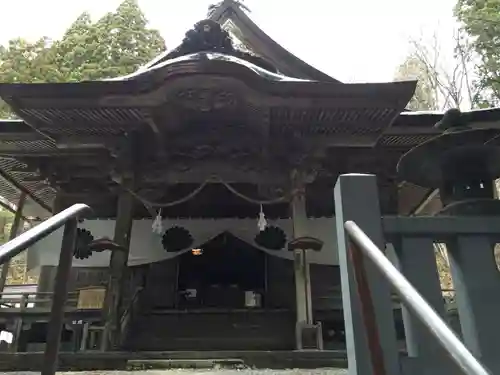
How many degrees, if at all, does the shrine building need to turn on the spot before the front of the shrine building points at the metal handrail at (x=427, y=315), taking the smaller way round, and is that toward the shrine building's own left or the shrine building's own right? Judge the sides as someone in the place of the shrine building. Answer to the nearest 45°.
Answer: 0° — it already faces it

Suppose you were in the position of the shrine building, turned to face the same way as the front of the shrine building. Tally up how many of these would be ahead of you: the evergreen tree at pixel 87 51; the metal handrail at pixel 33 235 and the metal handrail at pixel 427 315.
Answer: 2

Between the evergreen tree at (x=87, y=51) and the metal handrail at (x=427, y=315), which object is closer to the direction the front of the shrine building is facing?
the metal handrail

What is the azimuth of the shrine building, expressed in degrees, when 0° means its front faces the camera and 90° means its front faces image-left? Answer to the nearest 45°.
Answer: approximately 0°

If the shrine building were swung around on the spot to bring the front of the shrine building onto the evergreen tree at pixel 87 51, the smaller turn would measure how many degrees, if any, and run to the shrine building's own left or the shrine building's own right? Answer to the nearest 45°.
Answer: approximately 135° to the shrine building's own right

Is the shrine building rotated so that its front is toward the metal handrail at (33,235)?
yes
